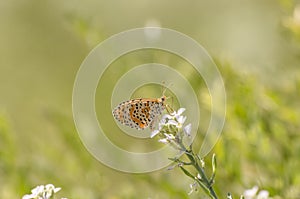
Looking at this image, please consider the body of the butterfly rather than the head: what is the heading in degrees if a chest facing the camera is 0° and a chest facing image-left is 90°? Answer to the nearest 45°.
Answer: approximately 270°
